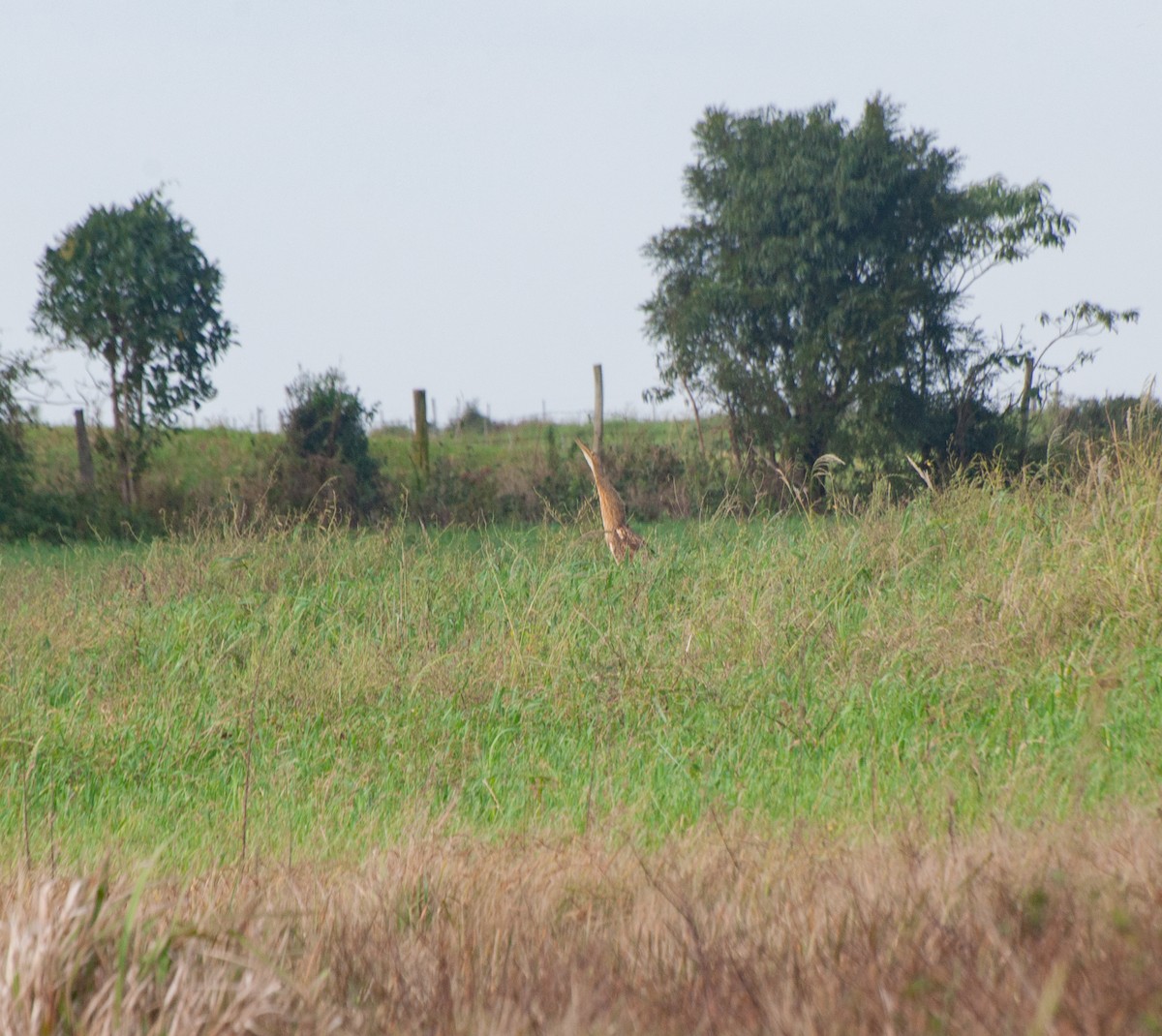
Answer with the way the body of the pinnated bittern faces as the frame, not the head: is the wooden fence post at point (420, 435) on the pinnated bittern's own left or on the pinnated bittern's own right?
on the pinnated bittern's own right

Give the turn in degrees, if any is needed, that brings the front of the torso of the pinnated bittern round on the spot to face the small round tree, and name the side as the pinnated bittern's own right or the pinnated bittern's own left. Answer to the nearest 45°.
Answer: approximately 45° to the pinnated bittern's own right

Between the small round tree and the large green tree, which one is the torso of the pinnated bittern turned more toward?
the small round tree

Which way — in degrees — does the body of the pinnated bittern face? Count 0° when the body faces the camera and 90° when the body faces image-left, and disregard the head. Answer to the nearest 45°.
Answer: approximately 90°

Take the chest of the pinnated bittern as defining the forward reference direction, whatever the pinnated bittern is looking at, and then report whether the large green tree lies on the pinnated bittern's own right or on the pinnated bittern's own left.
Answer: on the pinnated bittern's own right

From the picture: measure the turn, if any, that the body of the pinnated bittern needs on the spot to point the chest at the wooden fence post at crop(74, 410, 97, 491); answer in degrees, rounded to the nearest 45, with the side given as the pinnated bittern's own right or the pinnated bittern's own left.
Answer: approximately 45° to the pinnated bittern's own right

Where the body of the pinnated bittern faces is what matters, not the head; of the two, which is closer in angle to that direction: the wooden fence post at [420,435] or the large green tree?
the wooden fence post

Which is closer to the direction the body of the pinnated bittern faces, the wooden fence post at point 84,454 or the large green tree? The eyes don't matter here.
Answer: the wooden fence post
